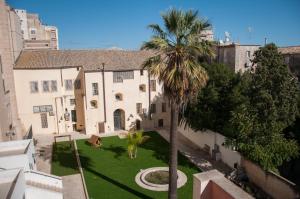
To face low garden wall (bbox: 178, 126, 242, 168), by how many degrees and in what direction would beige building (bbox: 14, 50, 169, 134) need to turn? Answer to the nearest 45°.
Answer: approximately 45° to its left

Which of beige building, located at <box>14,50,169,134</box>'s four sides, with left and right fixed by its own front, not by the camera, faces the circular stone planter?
front

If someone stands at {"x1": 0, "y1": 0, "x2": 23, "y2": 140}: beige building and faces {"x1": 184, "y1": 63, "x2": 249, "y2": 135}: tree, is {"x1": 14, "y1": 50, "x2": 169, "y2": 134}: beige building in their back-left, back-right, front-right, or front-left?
front-left

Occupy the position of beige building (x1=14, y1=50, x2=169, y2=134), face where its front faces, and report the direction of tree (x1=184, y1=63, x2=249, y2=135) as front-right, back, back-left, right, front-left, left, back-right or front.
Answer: front-left

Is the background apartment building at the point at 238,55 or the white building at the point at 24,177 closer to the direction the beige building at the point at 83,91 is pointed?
the white building

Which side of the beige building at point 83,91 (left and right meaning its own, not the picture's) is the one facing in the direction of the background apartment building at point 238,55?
left

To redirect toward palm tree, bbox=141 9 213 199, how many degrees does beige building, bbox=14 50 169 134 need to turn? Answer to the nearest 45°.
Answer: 0° — it already faces it

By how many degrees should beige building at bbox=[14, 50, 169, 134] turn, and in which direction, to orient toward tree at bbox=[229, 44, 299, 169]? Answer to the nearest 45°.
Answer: approximately 45° to its left

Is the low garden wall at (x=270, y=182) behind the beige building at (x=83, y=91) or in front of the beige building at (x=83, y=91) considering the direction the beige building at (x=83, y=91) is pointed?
in front

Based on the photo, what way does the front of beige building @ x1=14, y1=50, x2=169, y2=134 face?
toward the camera

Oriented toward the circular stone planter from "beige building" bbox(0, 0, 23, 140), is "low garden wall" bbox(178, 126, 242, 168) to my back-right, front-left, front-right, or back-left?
front-left

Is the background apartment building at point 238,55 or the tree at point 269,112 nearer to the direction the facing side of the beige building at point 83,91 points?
the tree

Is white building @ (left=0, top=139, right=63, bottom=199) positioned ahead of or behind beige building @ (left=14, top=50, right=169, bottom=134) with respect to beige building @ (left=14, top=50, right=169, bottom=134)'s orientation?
ahead

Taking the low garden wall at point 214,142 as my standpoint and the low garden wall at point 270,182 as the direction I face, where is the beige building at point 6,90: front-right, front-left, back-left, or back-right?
back-right

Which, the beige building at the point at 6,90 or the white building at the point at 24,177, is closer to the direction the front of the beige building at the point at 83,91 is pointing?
the white building
